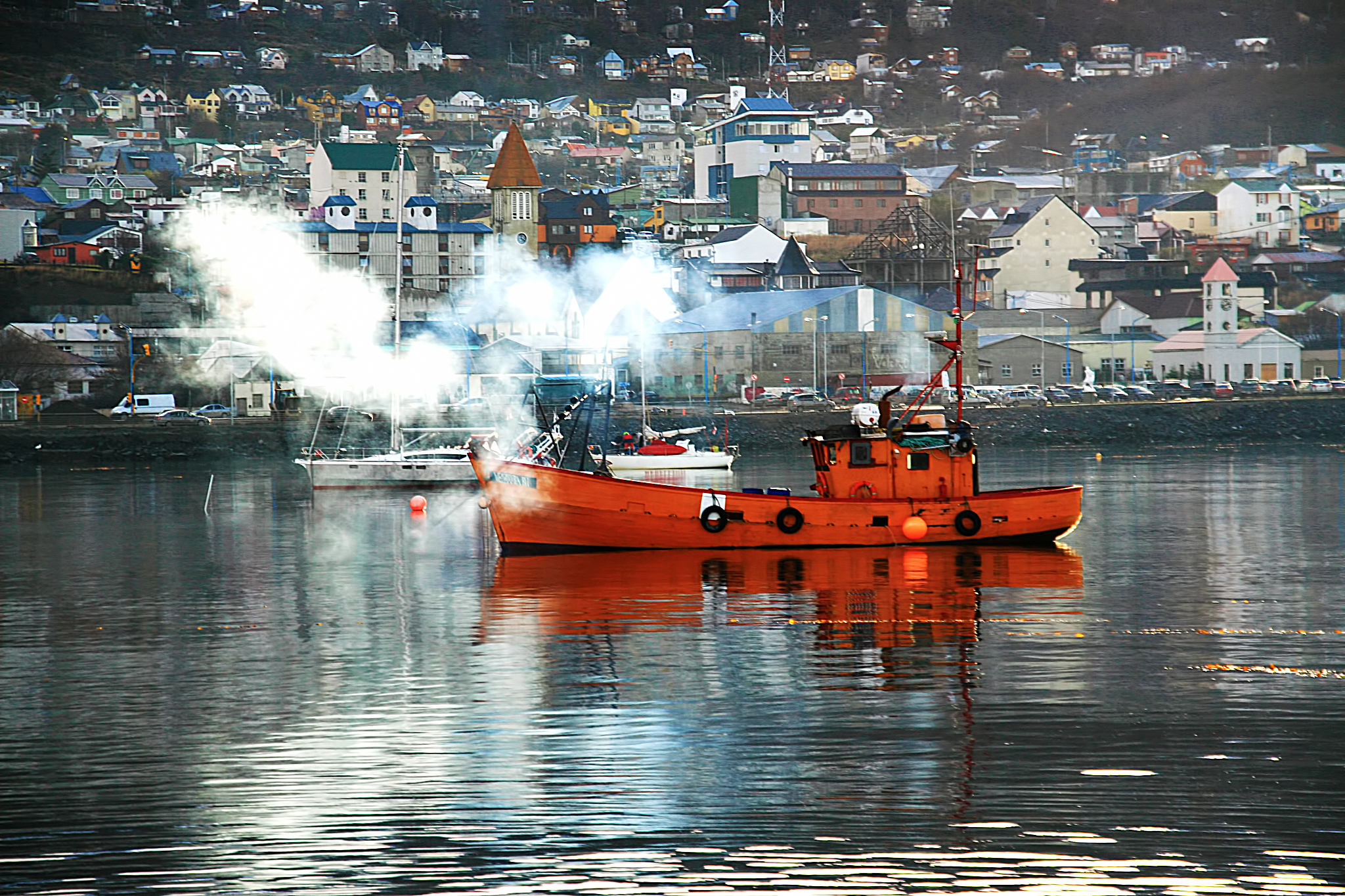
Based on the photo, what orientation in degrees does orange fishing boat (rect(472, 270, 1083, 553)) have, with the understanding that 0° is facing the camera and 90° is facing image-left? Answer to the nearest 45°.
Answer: approximately 90°
